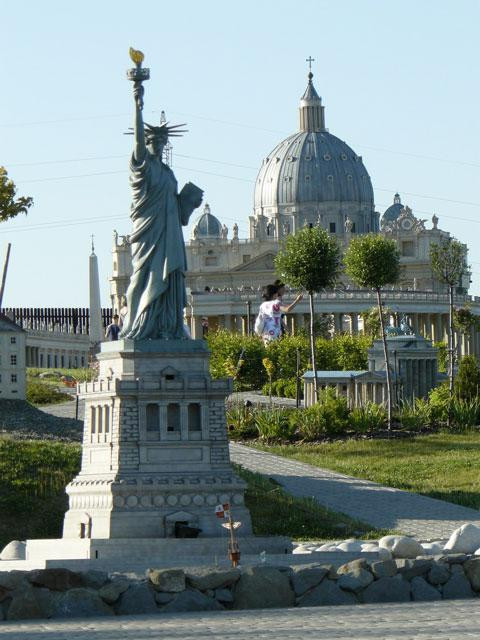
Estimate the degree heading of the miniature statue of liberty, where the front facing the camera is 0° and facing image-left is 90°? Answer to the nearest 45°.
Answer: approximately 315°
